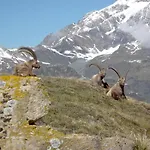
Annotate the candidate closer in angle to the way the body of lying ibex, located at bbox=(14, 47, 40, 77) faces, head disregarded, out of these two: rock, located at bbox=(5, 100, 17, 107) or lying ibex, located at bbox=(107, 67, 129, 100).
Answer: the lying ibex

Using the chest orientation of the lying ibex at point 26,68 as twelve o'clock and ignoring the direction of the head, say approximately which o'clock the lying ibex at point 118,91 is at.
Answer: the lying ibex at point 118,91 is roughly at 12 o'clock from the lying ibex at point 26,68.

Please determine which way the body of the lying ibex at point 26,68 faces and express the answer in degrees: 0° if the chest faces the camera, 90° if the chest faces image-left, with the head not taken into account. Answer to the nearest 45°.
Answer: approximately 270°

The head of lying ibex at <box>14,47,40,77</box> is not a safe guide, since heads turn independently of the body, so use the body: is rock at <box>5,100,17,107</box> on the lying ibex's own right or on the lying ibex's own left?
on the lying ibex's own right

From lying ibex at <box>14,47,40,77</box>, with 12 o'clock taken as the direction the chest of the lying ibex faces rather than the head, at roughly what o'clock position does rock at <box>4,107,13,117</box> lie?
The rock is roughly at 3 o'clock from the lying ibex.

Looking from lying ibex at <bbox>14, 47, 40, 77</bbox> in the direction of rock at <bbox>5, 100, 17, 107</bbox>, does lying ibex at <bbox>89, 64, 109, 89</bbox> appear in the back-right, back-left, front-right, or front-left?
back-left

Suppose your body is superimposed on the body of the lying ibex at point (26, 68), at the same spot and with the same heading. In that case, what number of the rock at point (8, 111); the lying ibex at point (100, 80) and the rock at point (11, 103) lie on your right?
2

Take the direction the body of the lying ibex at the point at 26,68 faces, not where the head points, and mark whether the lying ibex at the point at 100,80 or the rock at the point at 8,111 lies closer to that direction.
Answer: the lying ibex

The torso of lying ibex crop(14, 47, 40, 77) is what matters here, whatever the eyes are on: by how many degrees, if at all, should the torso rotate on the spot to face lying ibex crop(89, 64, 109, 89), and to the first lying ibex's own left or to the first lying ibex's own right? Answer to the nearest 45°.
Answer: approximately 45° to the first lying ibex's own left

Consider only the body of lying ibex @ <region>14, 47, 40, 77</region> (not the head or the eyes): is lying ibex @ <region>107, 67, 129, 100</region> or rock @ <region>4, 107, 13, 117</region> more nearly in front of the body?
the lying ibex
